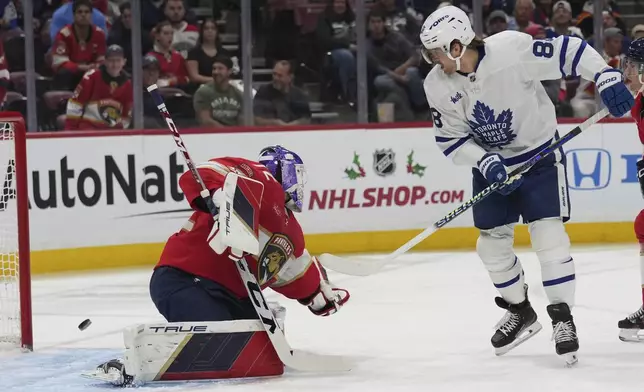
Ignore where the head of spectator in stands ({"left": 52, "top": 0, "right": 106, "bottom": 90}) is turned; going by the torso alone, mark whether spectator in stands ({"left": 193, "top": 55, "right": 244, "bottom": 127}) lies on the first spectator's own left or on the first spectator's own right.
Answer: on the first spectator's own left

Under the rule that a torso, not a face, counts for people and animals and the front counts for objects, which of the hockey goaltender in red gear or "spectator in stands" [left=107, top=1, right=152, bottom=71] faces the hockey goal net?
the spectator in stands

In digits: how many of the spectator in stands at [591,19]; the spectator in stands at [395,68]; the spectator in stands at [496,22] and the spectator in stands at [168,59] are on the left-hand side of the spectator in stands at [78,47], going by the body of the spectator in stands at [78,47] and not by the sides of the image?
4

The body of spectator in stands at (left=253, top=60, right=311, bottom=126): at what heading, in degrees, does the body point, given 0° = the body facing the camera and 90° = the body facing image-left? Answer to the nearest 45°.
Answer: approximately 0°

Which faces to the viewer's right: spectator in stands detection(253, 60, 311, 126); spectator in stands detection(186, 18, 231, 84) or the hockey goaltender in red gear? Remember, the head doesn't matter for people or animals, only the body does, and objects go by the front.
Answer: the hockey goaltender in red gear

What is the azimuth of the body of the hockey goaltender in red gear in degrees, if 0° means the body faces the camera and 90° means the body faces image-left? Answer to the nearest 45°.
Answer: approximately 270°

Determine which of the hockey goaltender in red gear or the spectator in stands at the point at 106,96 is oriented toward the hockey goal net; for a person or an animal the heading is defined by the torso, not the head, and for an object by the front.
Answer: the spectator in stands

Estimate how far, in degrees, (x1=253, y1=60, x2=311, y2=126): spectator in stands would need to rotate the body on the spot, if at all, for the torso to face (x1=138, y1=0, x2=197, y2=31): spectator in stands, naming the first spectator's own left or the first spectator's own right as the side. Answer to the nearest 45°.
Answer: approximately 90° to the first spectator's own right

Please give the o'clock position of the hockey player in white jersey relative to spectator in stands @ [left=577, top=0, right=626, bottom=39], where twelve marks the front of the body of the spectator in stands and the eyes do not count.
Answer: The hockey player in white jersey is roughly at 12 o'clock from the spectator in stands.

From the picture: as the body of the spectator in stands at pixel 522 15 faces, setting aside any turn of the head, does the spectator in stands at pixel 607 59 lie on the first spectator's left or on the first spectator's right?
on the first spectator's left

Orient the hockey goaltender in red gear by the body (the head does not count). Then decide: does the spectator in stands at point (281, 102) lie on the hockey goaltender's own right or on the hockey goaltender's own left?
on the hockey goaltender's own left

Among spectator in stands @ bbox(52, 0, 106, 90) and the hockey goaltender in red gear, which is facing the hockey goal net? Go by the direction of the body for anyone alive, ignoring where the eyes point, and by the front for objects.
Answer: the spectator in stands
